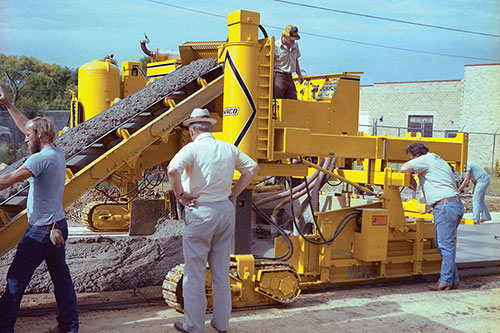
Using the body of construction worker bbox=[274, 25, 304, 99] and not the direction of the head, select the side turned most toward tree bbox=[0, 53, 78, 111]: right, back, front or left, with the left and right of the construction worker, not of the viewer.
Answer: back

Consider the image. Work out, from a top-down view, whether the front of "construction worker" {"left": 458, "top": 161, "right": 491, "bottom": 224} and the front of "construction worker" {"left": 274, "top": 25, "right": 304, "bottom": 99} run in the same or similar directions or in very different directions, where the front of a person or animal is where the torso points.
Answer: very different directions

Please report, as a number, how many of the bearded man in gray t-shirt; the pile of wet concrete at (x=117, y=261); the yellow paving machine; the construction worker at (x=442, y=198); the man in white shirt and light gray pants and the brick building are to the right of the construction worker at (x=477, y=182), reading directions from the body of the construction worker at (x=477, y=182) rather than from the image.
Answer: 1

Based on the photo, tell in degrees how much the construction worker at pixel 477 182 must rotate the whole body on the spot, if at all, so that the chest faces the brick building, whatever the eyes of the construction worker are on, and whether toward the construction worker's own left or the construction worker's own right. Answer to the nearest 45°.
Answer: approximately 90° to the construction worker's own right

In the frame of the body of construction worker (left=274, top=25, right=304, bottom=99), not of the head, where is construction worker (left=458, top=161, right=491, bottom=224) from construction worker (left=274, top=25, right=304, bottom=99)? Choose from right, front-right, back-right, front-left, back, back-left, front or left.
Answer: left

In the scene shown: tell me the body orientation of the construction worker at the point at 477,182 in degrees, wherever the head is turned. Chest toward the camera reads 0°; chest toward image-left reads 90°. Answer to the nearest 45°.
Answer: approximately 90°

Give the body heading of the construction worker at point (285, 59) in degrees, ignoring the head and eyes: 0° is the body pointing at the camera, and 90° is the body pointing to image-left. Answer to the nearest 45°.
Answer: approximately 315°

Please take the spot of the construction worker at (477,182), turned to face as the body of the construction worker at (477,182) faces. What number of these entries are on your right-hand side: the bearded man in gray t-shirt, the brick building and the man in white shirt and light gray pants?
1

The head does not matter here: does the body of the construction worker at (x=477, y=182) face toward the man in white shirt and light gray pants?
no

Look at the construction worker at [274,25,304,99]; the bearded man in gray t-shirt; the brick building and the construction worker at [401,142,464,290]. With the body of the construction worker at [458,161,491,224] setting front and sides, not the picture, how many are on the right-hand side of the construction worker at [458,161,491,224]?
1

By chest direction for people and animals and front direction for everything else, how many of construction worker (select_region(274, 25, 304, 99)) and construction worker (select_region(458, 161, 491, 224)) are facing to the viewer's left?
1

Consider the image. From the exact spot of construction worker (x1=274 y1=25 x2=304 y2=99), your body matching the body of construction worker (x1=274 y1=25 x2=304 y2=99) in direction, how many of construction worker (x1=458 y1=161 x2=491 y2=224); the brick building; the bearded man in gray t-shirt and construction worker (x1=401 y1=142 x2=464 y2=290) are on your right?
1

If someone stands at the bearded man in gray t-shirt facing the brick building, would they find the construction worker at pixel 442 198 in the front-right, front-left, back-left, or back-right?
front-right

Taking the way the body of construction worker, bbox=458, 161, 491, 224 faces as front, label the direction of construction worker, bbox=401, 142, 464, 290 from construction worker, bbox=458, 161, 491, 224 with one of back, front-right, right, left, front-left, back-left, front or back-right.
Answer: left
